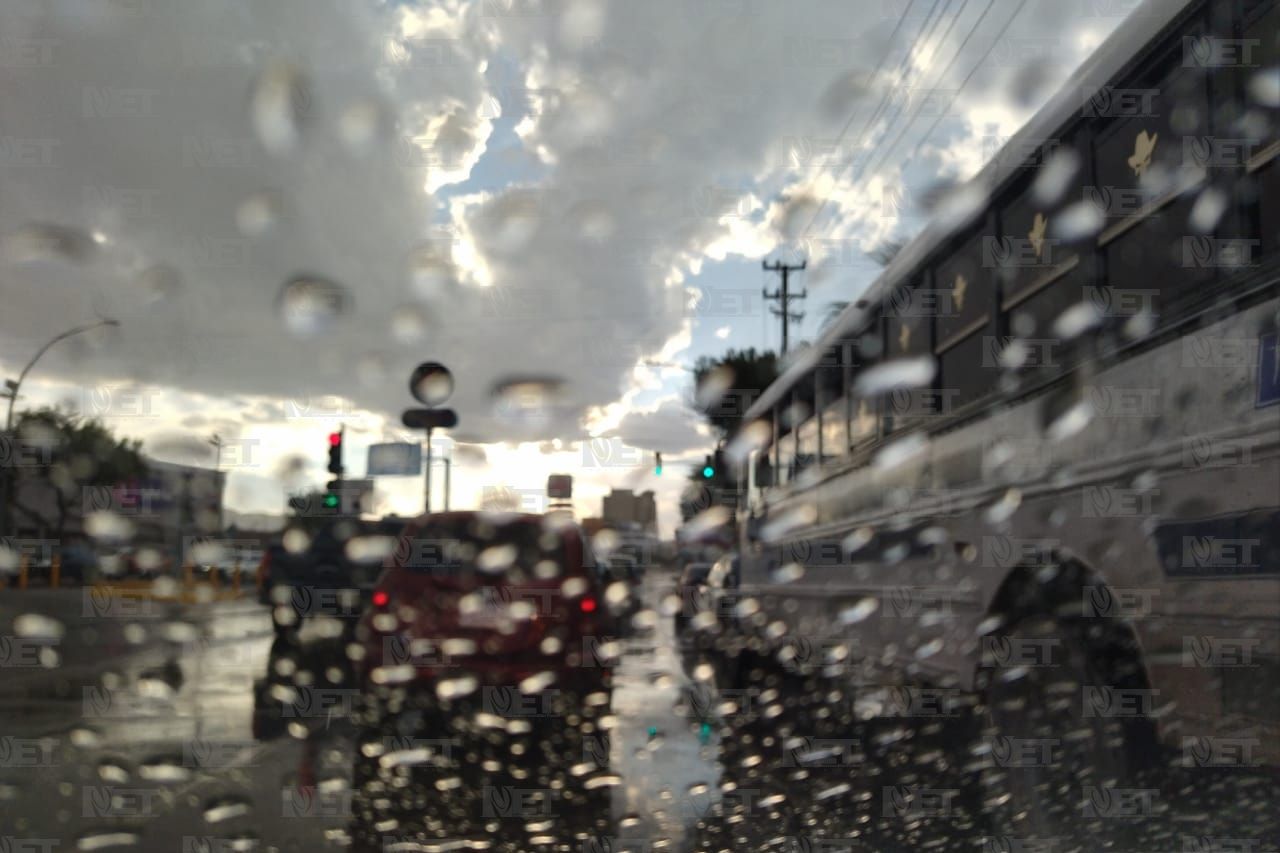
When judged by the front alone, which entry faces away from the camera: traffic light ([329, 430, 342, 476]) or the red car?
the red car

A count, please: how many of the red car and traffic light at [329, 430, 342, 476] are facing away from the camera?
1

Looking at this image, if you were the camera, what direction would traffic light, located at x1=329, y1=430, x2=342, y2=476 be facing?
facing the viewer

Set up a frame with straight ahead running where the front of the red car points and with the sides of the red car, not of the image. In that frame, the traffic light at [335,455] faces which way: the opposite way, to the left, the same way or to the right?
the opposite way

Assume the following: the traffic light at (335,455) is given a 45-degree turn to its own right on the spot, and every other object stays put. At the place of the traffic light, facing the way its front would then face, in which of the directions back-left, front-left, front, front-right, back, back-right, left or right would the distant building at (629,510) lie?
back

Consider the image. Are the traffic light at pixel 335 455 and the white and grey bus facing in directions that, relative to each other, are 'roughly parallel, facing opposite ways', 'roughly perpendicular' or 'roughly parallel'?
roughly parallel, facing opposite ways

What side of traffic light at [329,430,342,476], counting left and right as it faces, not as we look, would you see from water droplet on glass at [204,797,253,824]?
front

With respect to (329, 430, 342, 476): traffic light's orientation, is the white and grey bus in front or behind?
in front

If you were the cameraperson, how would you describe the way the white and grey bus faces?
facing away from the viewer and to the left of the viewer

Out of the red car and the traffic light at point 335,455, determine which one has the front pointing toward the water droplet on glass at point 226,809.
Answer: the traffic light

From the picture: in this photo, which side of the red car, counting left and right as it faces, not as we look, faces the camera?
back

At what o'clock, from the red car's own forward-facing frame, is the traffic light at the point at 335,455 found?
The traffic light is roughly at 11 o'clock from the red car.
